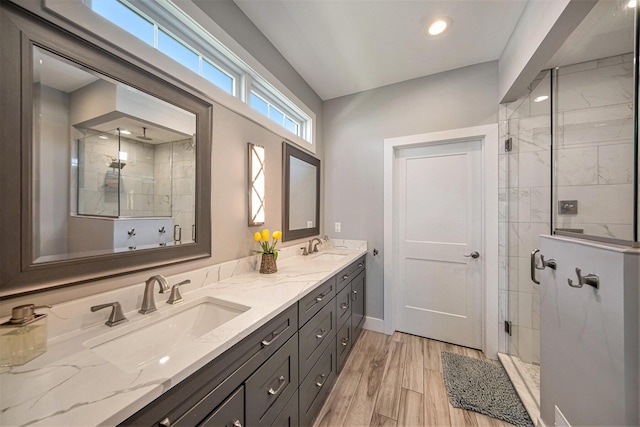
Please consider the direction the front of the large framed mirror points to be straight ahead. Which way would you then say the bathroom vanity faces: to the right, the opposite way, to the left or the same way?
the same way

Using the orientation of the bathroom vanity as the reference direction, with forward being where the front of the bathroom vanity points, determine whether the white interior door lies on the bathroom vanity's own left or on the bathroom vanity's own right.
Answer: on the bathroom vanity's own left

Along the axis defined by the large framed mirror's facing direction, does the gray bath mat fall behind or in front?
in front

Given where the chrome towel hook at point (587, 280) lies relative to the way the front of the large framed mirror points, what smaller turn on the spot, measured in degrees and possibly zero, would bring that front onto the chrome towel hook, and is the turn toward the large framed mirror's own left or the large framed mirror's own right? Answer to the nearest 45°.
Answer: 0° — it already faces it

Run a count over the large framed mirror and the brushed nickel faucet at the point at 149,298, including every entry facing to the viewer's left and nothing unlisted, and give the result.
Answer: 0

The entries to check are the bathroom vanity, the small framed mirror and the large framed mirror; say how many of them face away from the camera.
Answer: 0

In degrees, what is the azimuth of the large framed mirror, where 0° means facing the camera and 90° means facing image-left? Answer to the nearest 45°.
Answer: approximately 315°

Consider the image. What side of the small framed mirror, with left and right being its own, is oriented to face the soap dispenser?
right

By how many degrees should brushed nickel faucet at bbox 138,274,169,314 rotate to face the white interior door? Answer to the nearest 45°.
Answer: approximately 45° to its left

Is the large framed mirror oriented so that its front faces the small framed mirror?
no

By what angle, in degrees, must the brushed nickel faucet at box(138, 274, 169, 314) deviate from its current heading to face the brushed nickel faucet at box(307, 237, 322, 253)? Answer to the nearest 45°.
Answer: approximately 90° to its left

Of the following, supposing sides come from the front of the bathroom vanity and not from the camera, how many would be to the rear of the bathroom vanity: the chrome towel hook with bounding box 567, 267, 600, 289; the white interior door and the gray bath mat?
0

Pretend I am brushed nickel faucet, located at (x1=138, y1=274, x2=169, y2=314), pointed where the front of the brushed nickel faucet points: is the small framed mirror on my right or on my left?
on my left

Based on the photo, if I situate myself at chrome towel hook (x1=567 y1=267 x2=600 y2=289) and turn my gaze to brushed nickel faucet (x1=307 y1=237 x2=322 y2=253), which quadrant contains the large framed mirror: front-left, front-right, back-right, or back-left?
front-left

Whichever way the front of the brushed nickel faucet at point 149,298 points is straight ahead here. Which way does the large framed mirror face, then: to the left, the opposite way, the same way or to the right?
the same way

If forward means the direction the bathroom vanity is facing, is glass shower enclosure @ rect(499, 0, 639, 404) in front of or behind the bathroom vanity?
in front

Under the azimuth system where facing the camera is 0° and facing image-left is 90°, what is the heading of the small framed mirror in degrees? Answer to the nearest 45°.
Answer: approximately 315°

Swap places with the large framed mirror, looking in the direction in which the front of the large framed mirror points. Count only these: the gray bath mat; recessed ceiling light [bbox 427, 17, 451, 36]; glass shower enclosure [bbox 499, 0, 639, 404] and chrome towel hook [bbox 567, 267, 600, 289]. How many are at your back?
0

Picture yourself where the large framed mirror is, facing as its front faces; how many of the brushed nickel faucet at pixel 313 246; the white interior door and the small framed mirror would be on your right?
0
